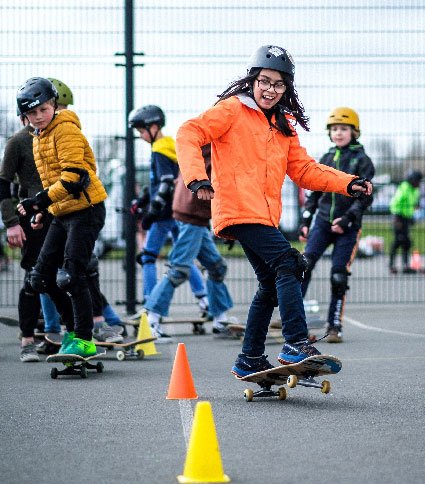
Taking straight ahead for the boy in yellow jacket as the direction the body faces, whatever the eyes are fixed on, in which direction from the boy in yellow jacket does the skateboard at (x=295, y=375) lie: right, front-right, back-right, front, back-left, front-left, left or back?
left

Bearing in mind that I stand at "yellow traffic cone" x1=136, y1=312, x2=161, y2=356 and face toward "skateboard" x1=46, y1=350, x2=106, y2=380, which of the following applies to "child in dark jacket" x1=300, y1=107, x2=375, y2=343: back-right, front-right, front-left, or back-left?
back-left

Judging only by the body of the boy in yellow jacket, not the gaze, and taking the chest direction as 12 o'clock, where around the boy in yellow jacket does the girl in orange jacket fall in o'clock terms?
The girl in orange jacket is roughly at 9 o'clock from the boy in yellow jacket.

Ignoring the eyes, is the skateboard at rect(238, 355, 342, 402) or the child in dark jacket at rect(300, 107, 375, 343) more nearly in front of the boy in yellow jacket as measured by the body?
the skateboard

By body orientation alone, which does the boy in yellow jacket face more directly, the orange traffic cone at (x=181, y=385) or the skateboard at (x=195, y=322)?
the orange traffic cone

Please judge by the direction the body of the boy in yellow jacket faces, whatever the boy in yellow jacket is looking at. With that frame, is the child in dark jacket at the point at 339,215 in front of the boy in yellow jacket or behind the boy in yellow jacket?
behind

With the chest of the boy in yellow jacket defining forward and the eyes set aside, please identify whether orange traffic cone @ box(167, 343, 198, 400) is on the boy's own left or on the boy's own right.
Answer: on the boy's own left

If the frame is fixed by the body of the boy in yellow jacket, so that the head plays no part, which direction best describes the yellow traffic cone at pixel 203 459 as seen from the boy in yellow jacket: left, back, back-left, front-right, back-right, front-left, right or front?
front-left
